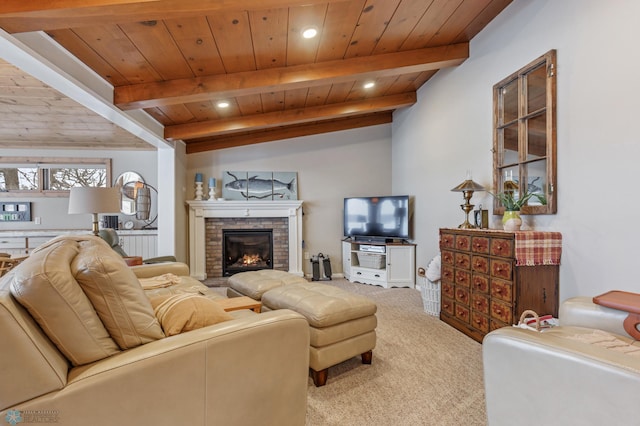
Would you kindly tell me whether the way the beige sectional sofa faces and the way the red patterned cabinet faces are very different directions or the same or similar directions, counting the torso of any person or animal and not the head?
very different directions

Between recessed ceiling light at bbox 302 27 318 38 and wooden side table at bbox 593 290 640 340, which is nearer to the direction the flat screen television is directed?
the recessed ceiling light

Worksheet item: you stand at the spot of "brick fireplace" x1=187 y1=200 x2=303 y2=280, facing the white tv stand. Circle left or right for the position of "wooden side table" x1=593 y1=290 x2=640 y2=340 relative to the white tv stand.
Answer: right

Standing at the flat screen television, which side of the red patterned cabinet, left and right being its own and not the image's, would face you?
right

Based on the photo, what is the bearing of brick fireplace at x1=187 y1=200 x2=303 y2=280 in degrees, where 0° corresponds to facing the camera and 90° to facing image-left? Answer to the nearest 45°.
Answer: approximately 0°

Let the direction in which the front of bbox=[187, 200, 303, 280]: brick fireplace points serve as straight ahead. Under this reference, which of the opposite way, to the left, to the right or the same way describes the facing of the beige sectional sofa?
to the left

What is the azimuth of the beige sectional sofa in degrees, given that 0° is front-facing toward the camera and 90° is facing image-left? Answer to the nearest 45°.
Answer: approximately 270°
